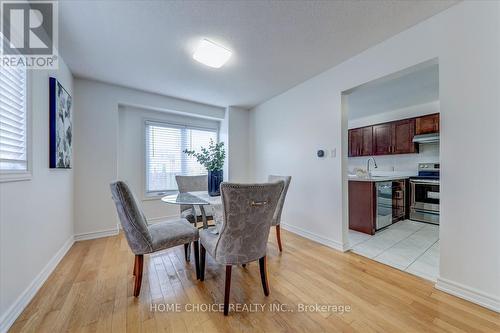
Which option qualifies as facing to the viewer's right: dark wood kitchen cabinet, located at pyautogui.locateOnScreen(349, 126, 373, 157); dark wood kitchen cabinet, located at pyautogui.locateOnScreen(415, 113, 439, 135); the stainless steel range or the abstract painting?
the abstract painting

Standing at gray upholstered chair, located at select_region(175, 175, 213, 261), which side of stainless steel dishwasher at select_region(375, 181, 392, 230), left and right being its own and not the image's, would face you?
right

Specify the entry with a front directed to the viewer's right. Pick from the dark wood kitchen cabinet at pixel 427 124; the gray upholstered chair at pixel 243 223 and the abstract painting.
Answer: the abstract painting

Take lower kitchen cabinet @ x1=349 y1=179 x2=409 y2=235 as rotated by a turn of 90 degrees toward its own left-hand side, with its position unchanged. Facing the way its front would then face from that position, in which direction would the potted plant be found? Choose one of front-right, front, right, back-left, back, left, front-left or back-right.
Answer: back

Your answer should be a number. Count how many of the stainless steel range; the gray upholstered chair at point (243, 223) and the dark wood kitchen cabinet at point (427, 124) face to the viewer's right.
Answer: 0

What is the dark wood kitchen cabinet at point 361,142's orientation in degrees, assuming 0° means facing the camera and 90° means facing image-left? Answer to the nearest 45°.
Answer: approximately 45°

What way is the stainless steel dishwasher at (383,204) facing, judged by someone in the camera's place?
facing the viewer and to the right of the viewer

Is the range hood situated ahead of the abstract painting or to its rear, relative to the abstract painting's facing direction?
ahead

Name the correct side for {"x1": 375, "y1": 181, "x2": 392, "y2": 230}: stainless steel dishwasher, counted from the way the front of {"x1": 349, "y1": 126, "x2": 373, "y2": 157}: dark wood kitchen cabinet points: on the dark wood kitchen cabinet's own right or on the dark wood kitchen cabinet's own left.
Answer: on the dark wood kitchen cabinet's own left

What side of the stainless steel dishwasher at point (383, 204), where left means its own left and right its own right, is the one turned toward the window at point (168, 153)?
right

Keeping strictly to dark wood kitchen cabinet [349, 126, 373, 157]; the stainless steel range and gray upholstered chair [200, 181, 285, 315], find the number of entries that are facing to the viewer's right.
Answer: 0

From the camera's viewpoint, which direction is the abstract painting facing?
to the viewer's right

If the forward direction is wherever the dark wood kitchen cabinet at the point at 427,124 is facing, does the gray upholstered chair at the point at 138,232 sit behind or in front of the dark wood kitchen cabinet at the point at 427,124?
in front

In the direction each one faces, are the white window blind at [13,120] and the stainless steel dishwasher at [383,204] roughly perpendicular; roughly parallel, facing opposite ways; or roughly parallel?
roughly perpendicular
